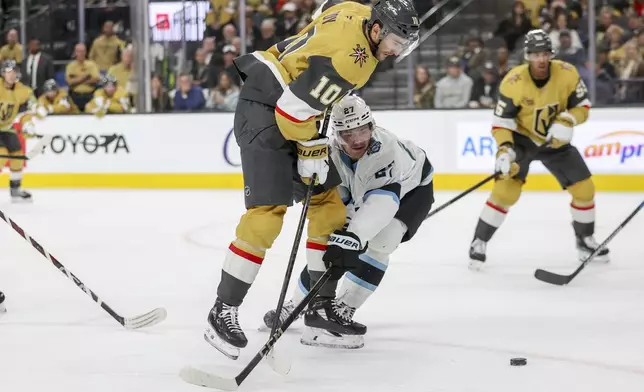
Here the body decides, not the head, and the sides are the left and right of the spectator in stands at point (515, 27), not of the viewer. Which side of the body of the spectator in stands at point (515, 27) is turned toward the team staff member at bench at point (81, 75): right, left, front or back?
right

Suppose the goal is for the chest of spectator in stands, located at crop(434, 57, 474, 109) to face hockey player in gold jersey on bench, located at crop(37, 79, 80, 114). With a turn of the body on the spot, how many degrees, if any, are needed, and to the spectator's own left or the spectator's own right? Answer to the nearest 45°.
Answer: approximately 90° to the spectator's own right

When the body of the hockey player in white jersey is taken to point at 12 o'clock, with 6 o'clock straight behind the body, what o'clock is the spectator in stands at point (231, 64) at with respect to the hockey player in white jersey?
The spectator in stands is roughly at 4 o'clock from the hockey player in white jersey.

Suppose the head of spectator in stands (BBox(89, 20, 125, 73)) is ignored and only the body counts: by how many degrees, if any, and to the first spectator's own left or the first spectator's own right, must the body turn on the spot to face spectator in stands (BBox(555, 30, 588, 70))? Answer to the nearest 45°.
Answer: approximately 45° to the first spectator's own left

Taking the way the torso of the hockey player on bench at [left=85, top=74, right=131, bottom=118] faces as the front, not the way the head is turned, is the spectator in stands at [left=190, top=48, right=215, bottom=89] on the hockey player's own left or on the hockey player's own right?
on the hockey player's own left

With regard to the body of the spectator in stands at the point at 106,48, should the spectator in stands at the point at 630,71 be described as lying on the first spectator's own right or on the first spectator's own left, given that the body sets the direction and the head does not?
on the first spectator's own left

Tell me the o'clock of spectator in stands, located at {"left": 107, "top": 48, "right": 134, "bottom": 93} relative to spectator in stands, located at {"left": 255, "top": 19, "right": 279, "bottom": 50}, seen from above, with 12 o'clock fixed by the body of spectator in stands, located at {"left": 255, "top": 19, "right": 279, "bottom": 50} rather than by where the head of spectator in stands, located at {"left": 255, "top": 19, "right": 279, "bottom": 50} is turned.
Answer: spectator in stands, located at {"left": 107, "top": 48, "right": 134, "bottom": 93} is roughly at 3 o'clock from spectator in stands, located at {"left": 255, "top": 19, "right": 279, "bottom": 50}.

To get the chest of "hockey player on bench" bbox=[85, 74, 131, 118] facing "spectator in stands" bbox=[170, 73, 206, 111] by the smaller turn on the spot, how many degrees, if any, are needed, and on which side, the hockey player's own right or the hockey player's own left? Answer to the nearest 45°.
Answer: approximately 90° to the hockey player's own left

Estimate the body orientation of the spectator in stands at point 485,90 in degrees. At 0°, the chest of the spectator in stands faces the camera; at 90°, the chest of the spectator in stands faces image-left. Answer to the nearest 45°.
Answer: approximately 0°
